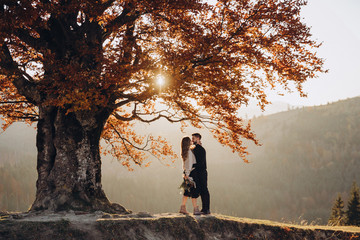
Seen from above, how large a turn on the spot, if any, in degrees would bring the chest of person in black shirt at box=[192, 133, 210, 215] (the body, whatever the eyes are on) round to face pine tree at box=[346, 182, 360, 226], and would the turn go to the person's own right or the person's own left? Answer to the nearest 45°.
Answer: approximately 135° to the person's own right

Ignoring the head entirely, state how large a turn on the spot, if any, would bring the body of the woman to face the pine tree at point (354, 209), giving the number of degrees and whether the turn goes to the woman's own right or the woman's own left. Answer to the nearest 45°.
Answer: approximately 45° to the woman's own left

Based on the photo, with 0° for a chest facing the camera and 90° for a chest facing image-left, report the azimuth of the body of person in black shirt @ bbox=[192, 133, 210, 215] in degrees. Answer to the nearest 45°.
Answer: approximately 90°

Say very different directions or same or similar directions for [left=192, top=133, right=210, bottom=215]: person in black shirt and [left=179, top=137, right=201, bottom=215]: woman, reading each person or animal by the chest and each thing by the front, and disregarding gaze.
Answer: very different directions

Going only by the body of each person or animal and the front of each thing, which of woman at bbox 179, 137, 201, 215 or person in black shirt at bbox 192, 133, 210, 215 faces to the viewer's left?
the person in black shirt

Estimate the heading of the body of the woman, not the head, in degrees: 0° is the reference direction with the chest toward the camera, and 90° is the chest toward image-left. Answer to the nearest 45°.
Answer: approximately 270°

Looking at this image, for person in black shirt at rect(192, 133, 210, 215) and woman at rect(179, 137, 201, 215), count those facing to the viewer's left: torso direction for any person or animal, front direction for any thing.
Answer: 1
